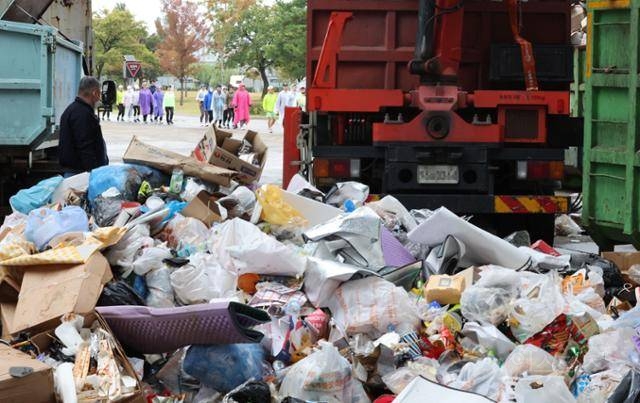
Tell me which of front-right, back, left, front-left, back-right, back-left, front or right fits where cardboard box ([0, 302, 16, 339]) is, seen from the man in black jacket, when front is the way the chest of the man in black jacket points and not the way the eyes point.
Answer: back-right

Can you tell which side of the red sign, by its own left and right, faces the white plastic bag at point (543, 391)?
front

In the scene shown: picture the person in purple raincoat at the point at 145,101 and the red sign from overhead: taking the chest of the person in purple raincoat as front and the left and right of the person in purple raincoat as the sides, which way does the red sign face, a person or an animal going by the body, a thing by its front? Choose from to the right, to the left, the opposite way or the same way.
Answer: the same way

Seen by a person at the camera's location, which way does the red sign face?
facing the viewer

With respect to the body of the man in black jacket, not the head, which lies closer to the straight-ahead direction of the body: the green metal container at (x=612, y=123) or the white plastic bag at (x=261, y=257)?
the green metal container

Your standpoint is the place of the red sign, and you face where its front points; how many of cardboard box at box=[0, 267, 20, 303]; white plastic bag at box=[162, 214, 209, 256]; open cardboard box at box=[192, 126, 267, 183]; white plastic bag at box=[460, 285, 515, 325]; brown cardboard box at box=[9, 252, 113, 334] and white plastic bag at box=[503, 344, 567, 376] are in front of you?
6

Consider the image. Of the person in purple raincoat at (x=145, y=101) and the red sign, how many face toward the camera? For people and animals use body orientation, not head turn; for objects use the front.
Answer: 2

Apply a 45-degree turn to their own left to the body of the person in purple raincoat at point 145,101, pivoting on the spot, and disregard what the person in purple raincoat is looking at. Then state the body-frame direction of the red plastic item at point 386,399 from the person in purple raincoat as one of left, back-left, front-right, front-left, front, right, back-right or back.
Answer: front-right

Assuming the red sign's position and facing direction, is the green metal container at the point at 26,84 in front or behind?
in front

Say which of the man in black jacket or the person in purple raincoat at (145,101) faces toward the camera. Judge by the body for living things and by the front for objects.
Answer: the person in purple raincoat

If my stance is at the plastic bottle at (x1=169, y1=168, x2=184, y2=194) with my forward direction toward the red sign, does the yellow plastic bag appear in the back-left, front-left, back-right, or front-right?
back-right

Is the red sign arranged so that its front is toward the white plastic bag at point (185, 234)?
yes

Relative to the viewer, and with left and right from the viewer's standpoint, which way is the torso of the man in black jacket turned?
facing away from the viewer and to the right of the viewer

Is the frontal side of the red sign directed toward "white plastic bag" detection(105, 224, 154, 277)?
yes

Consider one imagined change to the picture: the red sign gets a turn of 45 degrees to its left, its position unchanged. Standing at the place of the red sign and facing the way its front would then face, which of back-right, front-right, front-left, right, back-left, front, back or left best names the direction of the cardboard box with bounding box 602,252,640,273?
front-right

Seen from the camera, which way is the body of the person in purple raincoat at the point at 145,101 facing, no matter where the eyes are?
toward the camera
